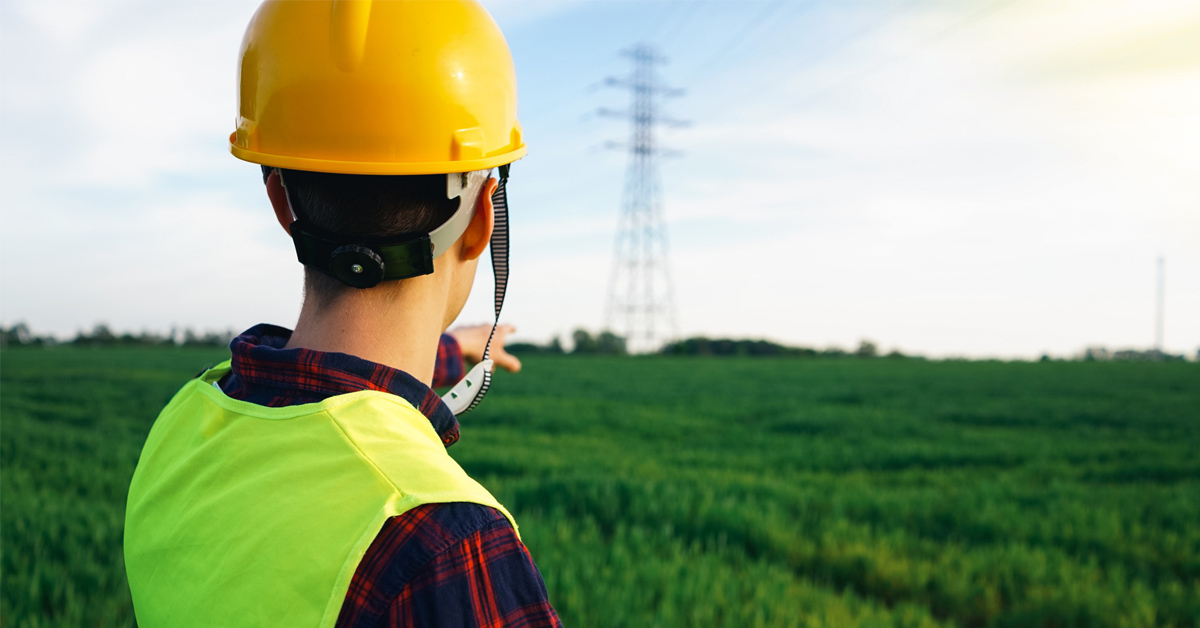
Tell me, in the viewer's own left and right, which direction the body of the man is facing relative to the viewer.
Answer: facing away from the viewer and to the right of the viewer
